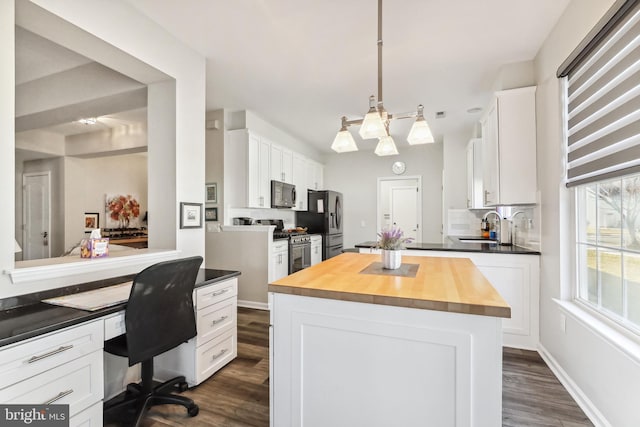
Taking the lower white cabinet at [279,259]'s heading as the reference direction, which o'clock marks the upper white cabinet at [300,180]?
The upper white cabinet is roughly at 8 o'clock from the lower white cabinet.

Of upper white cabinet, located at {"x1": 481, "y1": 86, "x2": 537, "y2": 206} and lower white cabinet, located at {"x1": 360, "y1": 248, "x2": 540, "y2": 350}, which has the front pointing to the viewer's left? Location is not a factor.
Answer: the upper white cabinet

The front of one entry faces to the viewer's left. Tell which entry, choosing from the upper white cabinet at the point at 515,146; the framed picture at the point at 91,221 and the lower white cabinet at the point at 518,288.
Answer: the upper white cabinet

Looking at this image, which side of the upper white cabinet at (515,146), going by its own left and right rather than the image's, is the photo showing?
left

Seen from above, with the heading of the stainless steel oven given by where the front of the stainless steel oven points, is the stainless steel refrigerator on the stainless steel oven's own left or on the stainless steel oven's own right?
on the stainless steel oven's own left

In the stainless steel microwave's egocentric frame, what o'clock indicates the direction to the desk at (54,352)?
The desk is roughly at 2 o'clock from the stainless steel microwave.

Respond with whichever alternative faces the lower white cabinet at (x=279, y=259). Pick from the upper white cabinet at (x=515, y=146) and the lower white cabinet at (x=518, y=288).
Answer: the upper white cabinet

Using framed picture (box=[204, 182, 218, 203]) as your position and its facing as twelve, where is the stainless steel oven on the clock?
The stainless steel oven is roughly at 9 o'clock from the framed picture.

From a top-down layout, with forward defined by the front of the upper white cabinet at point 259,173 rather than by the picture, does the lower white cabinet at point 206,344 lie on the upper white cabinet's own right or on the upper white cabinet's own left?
on the upper white cabinet's own right
